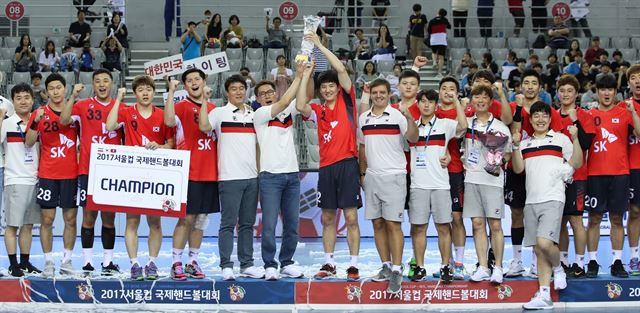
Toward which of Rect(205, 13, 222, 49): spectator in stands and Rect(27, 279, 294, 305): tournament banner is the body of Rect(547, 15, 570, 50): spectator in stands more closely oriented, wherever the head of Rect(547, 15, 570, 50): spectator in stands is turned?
the tournament banner

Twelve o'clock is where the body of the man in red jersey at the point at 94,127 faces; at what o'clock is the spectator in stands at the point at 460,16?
The spectator in stands is roughly at 7 o'clock from the man in red jersey.

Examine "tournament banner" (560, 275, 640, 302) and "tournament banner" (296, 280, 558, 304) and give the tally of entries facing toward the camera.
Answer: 2

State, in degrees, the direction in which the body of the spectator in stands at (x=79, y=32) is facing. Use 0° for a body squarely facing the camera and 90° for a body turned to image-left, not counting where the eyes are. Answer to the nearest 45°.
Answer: approximately 0°

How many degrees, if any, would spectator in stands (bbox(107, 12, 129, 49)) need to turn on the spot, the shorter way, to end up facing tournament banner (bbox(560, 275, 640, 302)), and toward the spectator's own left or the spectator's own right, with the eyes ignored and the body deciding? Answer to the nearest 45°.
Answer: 0° — they already face it

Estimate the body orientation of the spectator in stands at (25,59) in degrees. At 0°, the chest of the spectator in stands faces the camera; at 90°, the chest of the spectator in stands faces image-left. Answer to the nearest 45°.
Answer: approximately 0°

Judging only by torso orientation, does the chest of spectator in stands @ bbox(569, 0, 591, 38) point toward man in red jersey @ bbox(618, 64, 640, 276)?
yes

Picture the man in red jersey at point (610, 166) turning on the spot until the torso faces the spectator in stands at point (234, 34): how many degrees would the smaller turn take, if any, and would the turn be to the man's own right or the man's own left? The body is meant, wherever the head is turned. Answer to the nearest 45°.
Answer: approximately 135° to the man's own right
